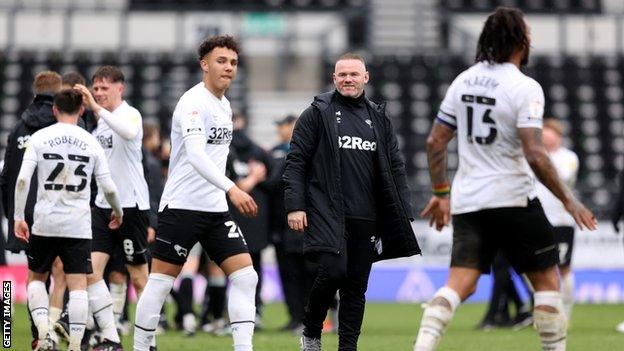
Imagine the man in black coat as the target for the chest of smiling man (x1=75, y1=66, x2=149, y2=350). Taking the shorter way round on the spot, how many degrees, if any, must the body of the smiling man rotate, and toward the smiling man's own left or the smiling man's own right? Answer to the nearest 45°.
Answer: approximately 90° to the smiling man's own left

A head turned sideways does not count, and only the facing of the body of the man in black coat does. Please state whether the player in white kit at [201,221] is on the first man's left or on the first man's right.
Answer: on the first man's right

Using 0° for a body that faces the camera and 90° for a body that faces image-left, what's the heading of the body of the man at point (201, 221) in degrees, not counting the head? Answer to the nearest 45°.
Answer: approximately 315°

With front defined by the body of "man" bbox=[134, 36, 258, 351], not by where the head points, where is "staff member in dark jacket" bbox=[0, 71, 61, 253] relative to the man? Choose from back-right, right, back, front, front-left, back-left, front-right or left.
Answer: back
